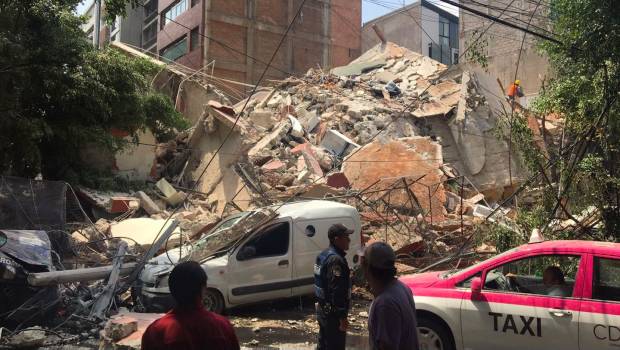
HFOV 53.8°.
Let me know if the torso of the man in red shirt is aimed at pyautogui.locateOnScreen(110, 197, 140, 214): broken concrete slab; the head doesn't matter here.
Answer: yes

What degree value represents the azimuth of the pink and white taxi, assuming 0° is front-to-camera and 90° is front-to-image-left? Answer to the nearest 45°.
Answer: approximately 90°

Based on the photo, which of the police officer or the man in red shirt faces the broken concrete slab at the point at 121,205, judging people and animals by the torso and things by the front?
the man in red shirt

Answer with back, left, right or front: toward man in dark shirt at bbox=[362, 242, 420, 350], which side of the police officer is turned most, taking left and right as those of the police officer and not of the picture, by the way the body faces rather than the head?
right

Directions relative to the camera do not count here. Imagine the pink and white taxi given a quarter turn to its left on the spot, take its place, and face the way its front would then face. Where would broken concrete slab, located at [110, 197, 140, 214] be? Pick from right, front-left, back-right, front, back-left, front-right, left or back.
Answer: back-right

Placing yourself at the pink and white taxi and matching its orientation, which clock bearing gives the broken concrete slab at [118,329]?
The broken concrete slab is roughly at 12 o'clock from the pink and white taxi.

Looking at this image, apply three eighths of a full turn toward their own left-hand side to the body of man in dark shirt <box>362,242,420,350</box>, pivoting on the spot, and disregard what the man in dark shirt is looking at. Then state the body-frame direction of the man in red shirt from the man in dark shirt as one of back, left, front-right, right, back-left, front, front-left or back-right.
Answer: front-right

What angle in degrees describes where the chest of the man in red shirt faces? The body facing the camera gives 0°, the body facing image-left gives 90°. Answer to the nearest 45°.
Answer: approximately 180°

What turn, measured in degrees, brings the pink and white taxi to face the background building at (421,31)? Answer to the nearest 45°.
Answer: approximately 90° to its right

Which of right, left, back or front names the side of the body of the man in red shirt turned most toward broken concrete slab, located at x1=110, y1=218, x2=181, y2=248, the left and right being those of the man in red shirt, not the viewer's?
front

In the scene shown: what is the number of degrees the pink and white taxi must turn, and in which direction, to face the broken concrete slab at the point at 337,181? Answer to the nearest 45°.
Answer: approximately 45° to its right

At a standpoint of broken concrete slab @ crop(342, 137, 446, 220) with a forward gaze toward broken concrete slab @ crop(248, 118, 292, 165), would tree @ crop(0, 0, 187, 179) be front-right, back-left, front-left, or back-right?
front-left

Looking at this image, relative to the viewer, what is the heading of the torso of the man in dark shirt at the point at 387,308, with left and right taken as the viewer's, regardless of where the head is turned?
facing away from the viewer and to the left of the viewer
